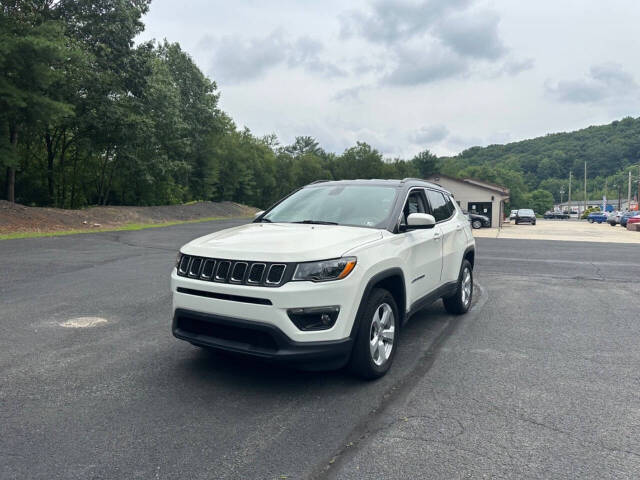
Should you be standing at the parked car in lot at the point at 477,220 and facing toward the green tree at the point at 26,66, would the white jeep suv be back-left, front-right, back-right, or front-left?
front-left

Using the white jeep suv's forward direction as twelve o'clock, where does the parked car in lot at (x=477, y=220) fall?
The parked car in lot is roughly at 5 o'clock from the white jeep suv.

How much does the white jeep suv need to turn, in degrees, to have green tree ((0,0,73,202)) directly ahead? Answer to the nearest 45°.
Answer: approximately 90° to its right

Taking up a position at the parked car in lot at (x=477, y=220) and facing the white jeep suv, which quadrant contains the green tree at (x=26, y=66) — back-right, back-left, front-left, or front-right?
front-right

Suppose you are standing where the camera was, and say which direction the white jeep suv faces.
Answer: facing the viewer and to the left of the viewer
